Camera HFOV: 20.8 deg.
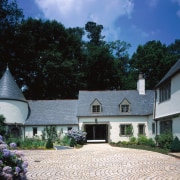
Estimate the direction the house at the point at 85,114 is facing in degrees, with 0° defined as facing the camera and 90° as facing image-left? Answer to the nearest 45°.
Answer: approximately 0°

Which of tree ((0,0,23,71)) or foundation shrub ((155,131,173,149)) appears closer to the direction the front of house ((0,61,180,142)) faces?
the foundation shrub

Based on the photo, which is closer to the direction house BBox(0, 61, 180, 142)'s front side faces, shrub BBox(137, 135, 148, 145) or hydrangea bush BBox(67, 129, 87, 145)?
the hydrangea bush

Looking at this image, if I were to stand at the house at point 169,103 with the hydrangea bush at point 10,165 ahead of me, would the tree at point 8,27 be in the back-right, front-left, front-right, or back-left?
back-right

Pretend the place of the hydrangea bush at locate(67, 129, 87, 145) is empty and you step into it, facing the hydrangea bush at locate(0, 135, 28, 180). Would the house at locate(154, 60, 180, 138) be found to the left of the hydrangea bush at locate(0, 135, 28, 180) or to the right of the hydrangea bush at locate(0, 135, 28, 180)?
left

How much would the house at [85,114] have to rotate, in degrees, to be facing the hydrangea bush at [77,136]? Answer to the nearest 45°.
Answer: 0° — it already faces it

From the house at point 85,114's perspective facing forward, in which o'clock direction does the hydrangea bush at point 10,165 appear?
The hydrangea bush is roughly at 12 o'clock from the house.
